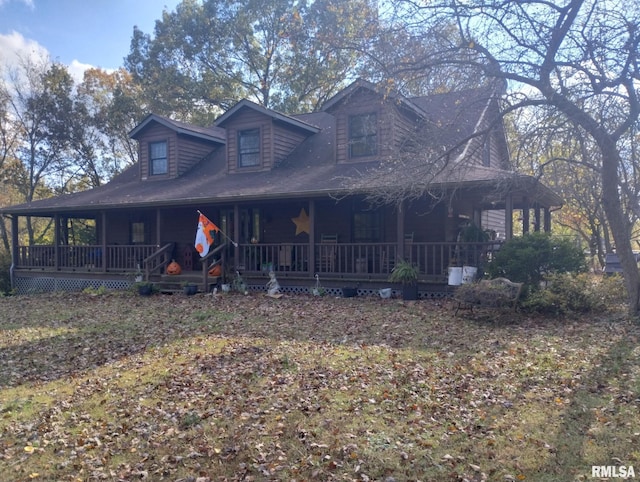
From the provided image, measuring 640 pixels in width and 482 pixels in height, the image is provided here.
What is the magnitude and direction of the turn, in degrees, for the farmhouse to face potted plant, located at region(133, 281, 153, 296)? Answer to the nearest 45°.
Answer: approximately 45° to its right

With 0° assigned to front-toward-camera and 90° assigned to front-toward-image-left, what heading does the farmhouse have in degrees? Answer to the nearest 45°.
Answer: approximately 45°

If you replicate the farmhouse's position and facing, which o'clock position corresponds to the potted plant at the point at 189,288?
The potted plant is roughly at 1 o'clock from the farmhouse.

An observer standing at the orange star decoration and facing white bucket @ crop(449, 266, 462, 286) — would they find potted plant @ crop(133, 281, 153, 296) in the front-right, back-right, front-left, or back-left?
back-right
